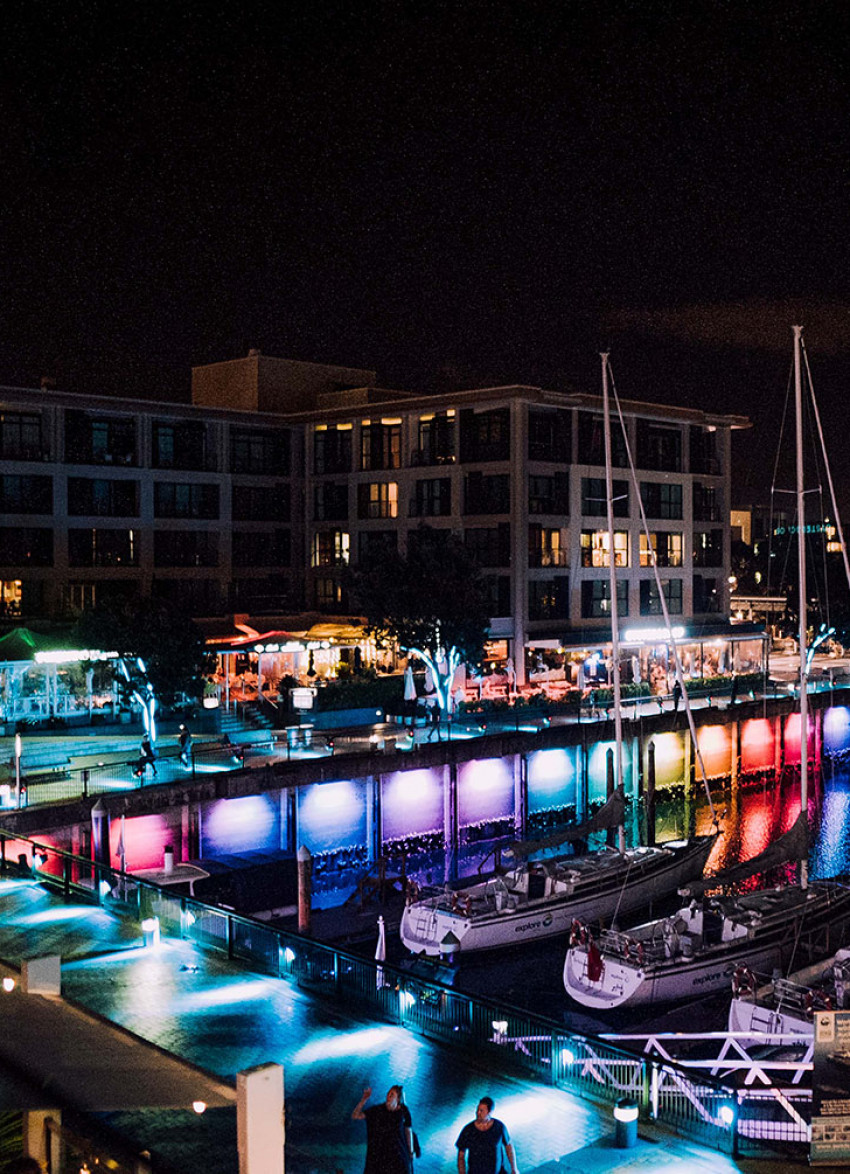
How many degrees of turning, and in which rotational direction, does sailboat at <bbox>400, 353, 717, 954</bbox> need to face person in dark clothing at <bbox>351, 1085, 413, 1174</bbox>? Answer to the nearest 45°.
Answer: approximately 135° to its right

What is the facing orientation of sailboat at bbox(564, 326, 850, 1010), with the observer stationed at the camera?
facing away from the viewer and to the right of the viewer

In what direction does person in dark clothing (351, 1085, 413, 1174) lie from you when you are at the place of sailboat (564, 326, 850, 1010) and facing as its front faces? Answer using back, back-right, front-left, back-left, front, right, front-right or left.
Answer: back-right

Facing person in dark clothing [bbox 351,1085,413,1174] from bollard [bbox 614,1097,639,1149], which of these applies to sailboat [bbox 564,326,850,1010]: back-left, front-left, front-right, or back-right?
back-right

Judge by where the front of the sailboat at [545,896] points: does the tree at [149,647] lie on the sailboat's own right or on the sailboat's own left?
on the sailboat's own left

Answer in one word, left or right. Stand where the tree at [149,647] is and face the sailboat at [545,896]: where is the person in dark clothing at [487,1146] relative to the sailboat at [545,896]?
right

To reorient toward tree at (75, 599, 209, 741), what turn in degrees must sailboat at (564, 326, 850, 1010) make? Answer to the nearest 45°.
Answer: approximately 90° to its left

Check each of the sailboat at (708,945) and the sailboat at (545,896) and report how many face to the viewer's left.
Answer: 0

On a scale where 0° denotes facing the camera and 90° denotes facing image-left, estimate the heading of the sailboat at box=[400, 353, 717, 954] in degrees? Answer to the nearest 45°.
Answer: approximately 225°

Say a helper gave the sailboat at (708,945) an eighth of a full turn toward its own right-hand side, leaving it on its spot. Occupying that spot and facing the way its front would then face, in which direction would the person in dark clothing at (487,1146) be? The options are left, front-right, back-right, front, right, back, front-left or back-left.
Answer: right

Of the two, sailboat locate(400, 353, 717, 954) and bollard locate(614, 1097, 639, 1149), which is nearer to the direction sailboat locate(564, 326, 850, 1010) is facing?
the sailboat
